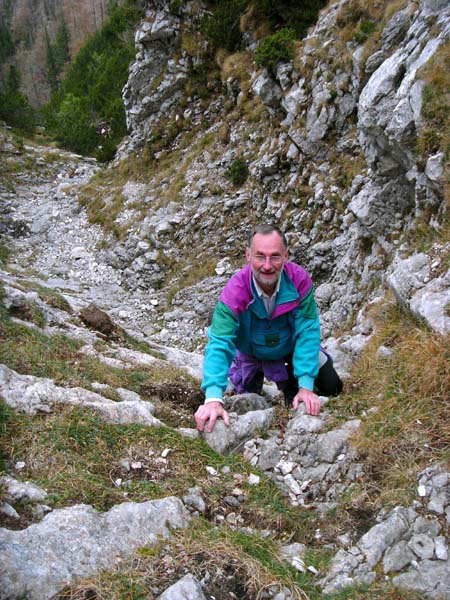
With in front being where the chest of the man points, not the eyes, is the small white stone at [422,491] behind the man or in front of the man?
in front

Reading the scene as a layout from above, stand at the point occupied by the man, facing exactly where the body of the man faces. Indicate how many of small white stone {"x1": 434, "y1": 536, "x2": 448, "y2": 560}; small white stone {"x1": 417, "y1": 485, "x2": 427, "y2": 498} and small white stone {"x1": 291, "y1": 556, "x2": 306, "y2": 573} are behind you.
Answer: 0

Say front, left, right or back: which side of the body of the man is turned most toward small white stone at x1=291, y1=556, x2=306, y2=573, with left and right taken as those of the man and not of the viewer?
front

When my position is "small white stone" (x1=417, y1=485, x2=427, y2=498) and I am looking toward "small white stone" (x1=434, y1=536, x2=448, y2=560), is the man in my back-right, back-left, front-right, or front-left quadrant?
back-right

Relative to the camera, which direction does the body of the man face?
toward the camera

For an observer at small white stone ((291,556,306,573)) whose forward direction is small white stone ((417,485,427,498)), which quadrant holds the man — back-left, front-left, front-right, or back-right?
front-left

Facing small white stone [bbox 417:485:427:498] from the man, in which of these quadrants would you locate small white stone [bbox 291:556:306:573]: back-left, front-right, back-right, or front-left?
front-right

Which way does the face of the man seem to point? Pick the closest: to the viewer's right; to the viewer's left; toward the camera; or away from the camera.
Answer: toward the camera
